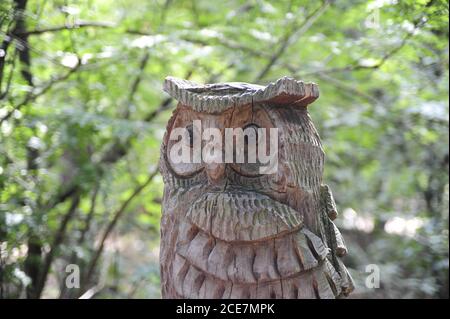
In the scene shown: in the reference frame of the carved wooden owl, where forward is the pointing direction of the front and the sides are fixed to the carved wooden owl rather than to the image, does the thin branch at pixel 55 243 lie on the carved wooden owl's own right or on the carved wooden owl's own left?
on the carved wooden owl's own right

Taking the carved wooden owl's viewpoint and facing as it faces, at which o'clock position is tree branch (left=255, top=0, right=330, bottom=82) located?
The tree branch is roughly at 5 o'clock from the carved wooden owl.

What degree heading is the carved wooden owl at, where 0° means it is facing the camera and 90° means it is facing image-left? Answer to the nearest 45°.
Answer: approximately 45°
